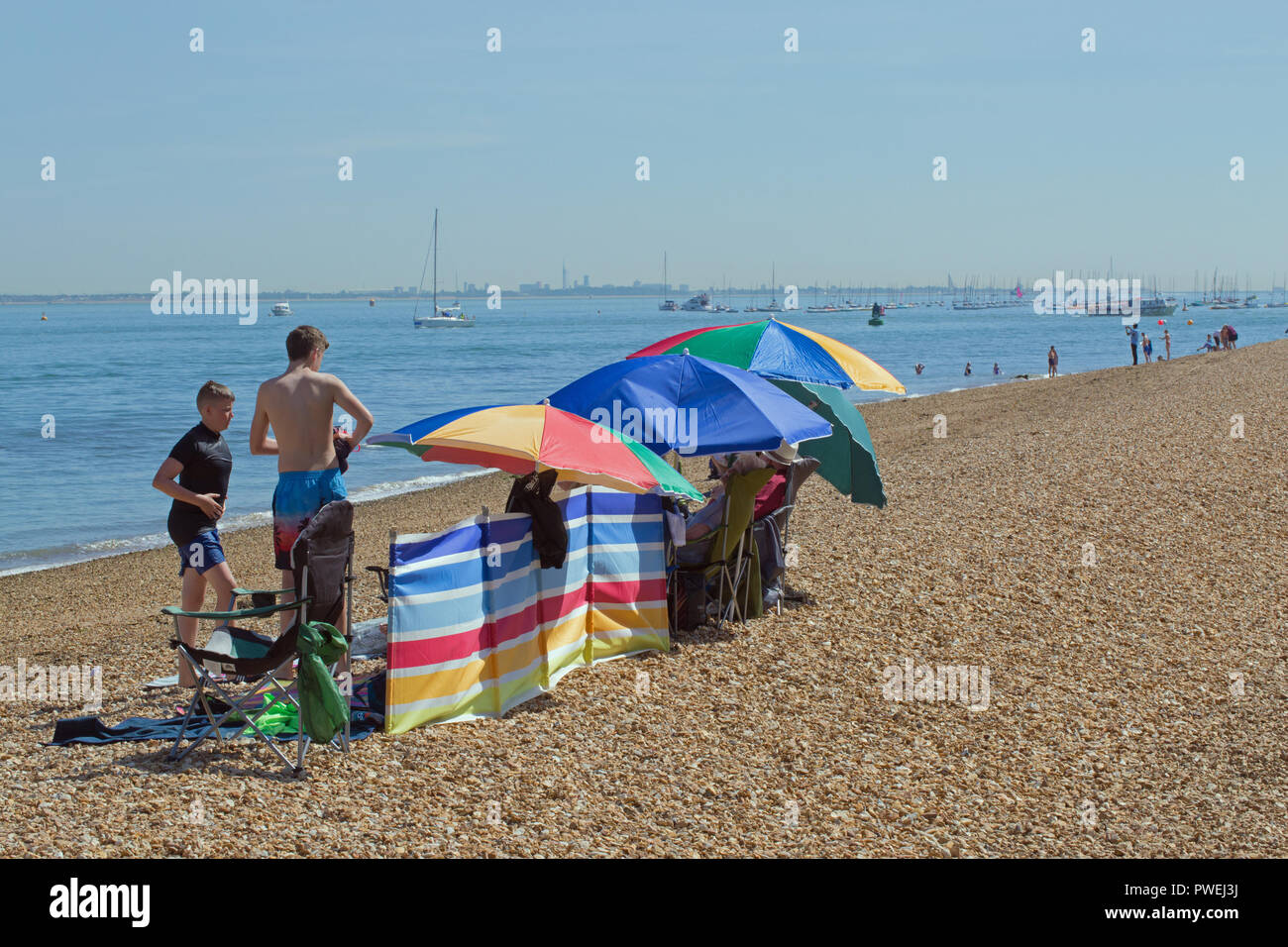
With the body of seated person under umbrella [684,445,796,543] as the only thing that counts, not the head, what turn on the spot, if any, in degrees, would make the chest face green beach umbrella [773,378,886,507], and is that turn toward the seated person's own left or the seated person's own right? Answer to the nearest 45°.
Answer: approximately 135° to the seated person's own right

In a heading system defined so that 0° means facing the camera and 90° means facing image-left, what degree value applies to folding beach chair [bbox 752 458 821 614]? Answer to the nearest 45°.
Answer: approximately 90°

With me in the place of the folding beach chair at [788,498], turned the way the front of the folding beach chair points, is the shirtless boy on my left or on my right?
on my left

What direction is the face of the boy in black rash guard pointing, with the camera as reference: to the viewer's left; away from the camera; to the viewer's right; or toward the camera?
to the viewer's right

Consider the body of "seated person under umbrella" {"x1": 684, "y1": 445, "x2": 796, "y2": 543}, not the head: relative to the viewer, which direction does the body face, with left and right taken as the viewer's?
facing to the left of the viewer

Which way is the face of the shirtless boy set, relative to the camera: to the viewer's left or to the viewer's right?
to the viewer's right
